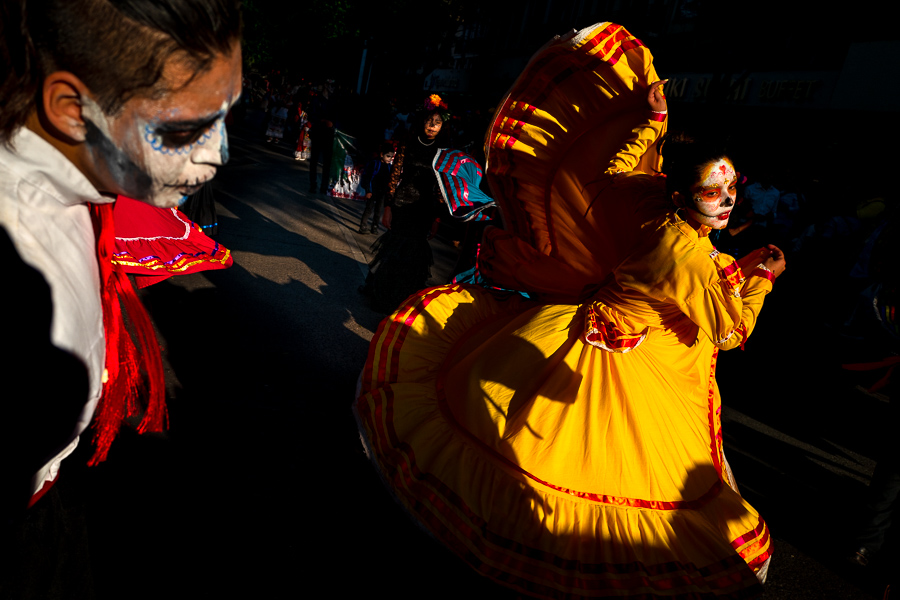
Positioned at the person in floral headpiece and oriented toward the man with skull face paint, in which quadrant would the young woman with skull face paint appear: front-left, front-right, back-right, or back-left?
front-left

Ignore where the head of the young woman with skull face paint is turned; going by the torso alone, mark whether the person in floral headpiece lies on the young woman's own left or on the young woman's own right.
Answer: on the young woman's own left

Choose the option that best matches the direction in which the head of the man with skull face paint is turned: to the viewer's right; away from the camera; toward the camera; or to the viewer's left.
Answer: to the viewer's right

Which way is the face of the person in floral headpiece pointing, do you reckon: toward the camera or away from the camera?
toward the camera

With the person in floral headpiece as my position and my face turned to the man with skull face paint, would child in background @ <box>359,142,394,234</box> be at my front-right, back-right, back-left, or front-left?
back-right

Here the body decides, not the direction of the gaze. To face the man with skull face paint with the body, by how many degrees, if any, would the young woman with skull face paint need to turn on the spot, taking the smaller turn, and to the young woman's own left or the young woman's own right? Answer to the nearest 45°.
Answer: approximately 135° to the young woman's own right

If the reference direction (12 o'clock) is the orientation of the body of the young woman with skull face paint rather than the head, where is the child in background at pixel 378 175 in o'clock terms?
The child in background is roughly at 8 o'clock from the young woman with skull face paint.
